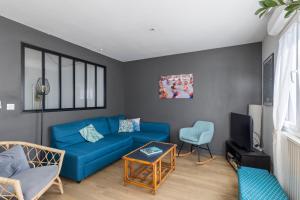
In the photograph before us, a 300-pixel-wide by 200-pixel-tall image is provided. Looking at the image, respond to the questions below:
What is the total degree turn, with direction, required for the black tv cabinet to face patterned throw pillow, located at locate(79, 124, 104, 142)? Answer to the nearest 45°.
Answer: approximately 45° to its right

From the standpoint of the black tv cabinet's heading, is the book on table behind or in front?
in front

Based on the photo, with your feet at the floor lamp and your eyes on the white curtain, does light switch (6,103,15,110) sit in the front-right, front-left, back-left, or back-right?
back-right

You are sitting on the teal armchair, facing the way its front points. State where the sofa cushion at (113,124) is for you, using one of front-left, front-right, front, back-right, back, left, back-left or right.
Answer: front-right

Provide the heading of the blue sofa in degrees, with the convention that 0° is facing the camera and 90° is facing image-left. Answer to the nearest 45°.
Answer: approximately 315°

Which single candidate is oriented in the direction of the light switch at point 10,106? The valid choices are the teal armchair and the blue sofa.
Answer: the teal armchair

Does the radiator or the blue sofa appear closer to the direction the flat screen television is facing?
the blue sofa

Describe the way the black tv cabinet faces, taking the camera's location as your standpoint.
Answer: facing the viewer and to the left of the viewer

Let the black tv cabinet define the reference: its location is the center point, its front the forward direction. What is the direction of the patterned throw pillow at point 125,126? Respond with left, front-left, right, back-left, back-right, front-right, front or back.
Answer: front-right

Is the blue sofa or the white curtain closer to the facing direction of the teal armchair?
the blue sofa

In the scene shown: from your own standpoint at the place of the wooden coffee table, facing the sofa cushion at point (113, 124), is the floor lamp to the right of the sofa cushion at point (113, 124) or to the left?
left

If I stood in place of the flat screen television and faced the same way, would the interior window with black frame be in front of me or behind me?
in front

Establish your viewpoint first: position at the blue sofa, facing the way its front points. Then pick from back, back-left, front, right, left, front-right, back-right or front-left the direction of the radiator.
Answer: front

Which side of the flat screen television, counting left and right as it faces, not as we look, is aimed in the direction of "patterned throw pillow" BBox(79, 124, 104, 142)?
front

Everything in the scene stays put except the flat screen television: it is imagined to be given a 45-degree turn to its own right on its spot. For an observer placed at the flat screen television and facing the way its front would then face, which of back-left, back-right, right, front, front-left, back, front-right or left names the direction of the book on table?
front-left
